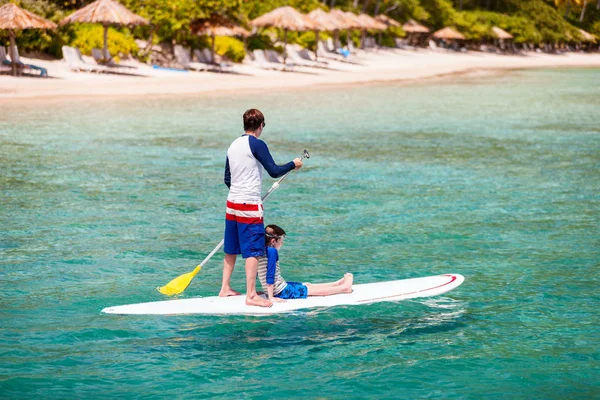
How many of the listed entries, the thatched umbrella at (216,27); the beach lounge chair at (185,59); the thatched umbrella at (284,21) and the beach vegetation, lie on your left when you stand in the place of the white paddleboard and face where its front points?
4

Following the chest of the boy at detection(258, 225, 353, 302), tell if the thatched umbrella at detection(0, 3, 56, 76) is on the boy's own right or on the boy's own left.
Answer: on the boy's own left

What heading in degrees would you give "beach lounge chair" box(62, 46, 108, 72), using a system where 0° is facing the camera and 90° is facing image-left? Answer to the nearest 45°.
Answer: approximately 315°

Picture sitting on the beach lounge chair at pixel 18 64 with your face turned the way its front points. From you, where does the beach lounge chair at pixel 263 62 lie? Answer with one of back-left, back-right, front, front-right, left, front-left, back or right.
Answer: left

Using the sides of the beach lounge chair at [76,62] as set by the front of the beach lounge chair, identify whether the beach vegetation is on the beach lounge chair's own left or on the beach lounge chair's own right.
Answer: on the beach lounge chair's own left

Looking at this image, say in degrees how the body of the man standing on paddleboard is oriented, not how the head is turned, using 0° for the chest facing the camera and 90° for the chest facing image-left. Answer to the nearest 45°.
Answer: approximately 225°

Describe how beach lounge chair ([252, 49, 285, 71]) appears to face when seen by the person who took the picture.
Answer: facing the viewer and to the right of the viewer

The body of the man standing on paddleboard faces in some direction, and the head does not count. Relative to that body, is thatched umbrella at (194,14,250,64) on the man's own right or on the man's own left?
on the man's own left

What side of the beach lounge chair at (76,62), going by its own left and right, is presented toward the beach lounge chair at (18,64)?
right

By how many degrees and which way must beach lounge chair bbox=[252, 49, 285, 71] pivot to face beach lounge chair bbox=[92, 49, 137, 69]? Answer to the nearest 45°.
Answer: approximately 90° to its right

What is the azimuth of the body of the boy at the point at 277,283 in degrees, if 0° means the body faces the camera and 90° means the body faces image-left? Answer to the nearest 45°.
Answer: approximately 270°

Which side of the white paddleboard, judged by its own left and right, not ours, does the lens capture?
right

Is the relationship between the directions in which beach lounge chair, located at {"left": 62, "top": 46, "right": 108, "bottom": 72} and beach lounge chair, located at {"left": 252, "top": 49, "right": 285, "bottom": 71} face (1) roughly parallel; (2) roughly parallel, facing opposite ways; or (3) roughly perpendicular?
roughly parallel

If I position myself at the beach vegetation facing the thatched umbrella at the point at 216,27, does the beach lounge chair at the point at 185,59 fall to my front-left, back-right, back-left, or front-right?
front-right

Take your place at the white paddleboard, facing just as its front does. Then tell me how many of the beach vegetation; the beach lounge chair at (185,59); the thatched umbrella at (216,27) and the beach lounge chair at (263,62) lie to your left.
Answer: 4

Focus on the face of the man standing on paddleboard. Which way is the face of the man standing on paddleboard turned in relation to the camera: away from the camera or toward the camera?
away from the camera
